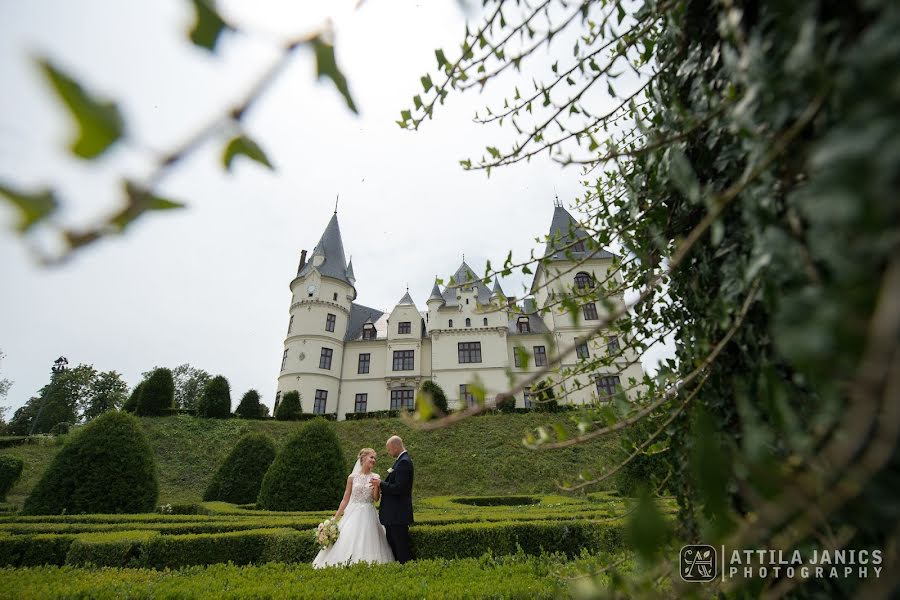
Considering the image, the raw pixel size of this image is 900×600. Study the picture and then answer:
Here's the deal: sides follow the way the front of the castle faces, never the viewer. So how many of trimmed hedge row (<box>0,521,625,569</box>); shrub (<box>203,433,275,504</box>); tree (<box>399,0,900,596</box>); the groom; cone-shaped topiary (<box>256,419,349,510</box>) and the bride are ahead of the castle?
6

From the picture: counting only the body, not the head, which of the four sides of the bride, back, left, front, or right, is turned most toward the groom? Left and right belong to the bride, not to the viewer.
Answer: left

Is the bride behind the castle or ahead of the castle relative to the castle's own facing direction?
ahead

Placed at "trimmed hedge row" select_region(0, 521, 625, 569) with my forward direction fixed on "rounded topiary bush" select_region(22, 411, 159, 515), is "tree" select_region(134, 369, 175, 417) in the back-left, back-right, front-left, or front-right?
front-right

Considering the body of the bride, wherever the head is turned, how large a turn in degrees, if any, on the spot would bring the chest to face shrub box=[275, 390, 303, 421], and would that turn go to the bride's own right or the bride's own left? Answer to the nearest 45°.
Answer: approximately 135° to the bride's own left

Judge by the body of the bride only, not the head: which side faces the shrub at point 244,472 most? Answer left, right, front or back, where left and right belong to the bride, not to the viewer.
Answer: back

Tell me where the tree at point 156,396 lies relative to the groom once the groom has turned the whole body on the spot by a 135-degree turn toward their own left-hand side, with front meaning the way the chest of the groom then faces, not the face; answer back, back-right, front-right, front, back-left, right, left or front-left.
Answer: back

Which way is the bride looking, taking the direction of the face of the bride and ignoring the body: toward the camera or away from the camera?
toward the camera

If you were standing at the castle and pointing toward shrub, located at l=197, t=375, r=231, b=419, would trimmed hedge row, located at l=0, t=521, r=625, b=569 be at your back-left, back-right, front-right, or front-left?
front-left

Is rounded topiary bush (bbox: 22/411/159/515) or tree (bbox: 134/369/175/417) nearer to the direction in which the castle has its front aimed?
the rounded topiary bush

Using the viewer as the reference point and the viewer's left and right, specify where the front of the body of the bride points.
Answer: facing the viewer and to the right of the viewer

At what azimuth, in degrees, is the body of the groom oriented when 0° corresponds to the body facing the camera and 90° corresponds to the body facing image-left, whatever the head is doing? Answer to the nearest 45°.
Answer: approximately 90°

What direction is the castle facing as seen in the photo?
toward the camera

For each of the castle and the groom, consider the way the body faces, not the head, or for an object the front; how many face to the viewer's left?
1

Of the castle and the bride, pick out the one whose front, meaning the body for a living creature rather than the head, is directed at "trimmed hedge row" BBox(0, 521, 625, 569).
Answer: the castle

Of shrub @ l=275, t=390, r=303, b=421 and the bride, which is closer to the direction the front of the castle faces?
the bride

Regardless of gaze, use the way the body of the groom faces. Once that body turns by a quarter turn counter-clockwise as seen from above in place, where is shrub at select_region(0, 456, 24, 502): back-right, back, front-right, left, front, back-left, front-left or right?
back-right

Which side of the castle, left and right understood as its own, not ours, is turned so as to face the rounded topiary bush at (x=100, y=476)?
front

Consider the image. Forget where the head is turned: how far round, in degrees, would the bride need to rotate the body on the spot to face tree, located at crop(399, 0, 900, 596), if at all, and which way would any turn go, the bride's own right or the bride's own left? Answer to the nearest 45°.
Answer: approximately 45° to the bride's own right
